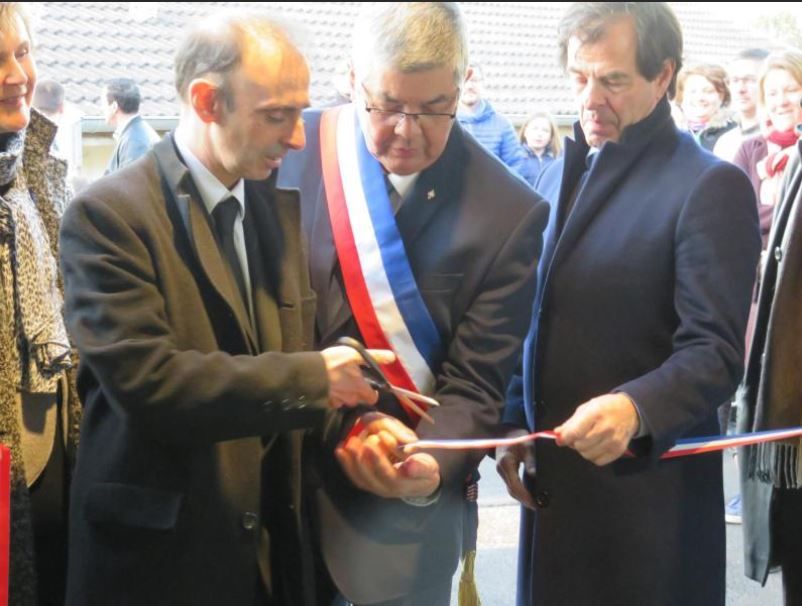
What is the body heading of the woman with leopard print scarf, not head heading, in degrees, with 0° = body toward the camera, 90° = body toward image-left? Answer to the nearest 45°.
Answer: approximately 315°

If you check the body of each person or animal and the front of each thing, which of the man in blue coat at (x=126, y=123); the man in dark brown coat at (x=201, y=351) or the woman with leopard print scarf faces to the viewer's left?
the man in blue coat at (x=126, y=123)

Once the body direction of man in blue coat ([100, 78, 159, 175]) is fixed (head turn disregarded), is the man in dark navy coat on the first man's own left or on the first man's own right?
on the first man's own left

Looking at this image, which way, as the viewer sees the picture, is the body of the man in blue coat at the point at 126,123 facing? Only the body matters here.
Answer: to the viewer's left

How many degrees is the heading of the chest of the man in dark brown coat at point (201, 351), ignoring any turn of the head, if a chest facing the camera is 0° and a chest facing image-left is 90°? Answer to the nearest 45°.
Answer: approximately 315°

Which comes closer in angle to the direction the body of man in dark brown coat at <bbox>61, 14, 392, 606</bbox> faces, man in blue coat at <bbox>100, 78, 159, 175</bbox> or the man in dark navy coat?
the man in dark navy coat

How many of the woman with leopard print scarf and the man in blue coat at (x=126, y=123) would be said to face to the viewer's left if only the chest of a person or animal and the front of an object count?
1

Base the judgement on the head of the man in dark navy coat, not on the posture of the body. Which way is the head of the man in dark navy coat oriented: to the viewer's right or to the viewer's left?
to the viewer's left

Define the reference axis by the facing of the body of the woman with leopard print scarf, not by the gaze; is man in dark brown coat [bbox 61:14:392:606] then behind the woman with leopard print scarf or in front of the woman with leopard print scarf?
in front

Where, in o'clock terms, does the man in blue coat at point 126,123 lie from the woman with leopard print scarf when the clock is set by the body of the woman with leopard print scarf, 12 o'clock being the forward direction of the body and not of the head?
The man in blue coat is roughly at 8 o'clock from the woman with leopard print scarf.

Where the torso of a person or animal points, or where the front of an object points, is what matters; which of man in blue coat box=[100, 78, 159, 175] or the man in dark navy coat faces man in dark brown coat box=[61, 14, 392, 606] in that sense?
the man in dark navy coat

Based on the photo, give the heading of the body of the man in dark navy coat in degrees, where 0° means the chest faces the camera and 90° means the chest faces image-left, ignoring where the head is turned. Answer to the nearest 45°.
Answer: approximately 45°

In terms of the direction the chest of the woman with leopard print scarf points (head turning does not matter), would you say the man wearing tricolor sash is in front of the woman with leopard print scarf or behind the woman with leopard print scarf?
in front

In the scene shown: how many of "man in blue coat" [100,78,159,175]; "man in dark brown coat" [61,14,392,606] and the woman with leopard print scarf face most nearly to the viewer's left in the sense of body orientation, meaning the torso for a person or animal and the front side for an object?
1
